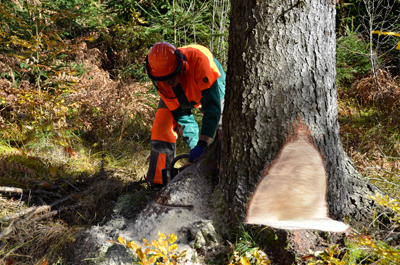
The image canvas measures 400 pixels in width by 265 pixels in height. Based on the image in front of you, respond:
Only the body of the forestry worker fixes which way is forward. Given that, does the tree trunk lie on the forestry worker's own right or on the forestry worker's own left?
on the forestry worker's own left

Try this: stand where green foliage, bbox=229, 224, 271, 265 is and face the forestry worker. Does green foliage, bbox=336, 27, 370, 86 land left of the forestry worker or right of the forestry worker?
right

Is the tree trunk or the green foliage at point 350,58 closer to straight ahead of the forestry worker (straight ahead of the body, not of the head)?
the tree trunk
